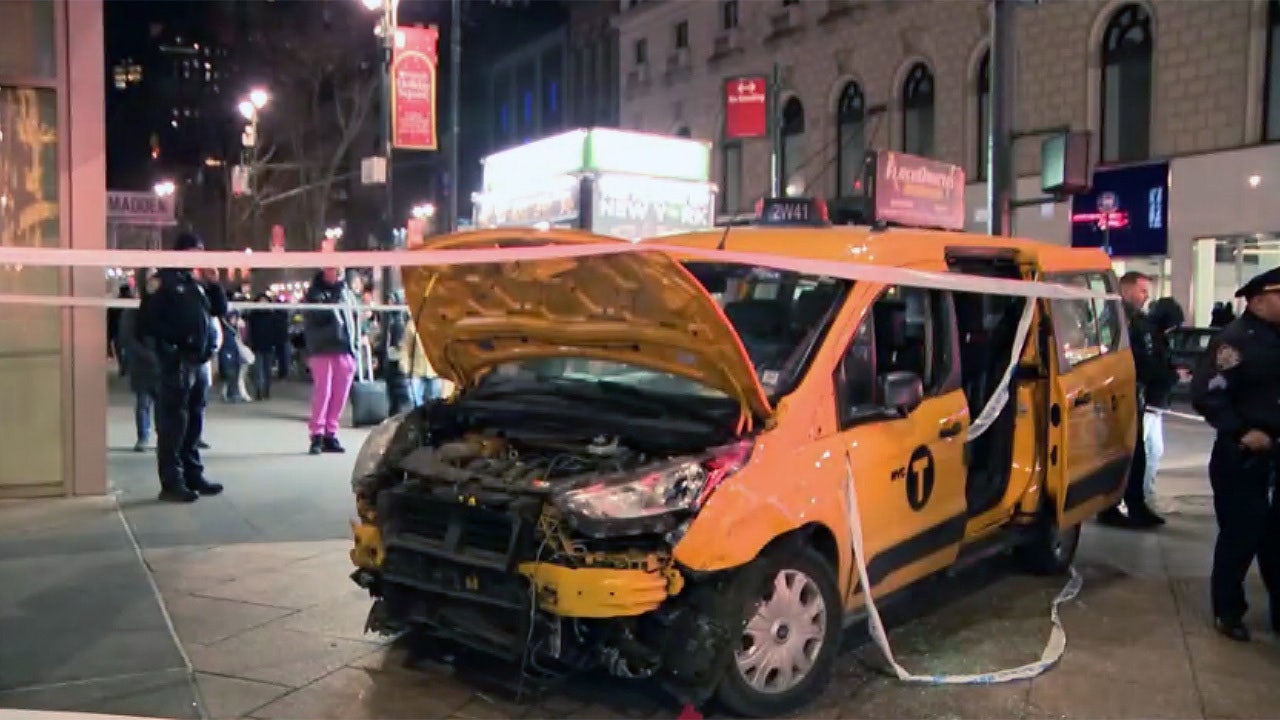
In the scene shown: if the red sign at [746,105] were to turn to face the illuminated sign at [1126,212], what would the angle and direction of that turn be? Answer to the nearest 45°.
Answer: approximately 90° to its left

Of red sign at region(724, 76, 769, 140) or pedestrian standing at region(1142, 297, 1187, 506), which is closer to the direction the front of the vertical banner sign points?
the pedestrian standing

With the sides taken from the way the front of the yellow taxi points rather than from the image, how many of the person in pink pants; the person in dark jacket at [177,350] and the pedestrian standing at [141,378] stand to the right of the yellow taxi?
3

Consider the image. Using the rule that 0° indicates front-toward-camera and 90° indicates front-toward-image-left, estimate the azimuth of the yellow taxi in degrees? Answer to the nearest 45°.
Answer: approximately 45°

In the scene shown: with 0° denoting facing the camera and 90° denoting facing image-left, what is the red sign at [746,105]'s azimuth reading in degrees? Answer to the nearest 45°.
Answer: approximately 0°

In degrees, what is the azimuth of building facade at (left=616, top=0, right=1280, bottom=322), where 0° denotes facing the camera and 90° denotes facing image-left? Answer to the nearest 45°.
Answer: approximately 45°
